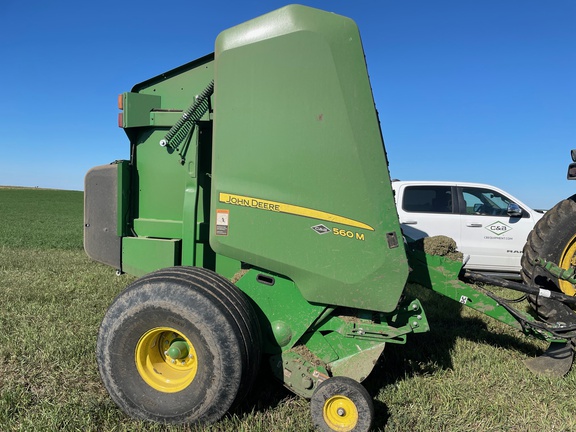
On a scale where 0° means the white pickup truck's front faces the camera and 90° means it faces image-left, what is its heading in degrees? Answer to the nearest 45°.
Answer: approximately 270°

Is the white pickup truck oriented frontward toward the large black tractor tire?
no
